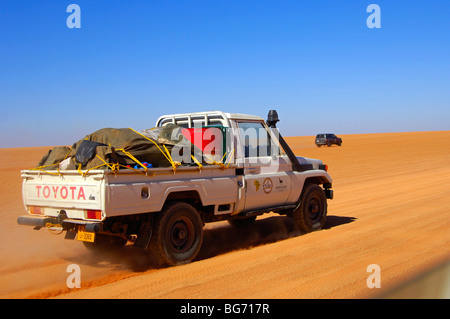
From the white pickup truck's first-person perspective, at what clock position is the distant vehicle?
The distant vehicle is roughly at 11 o'clock from the white pickup truck.

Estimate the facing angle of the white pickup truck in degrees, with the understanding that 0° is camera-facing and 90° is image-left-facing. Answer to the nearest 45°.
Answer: approximately 225°
